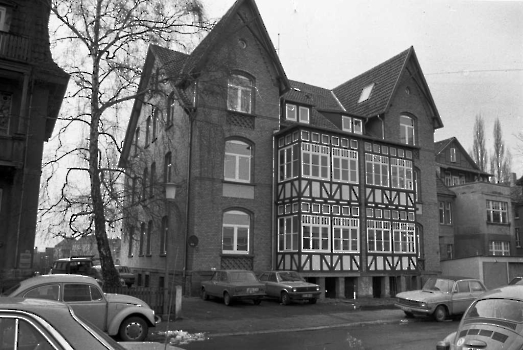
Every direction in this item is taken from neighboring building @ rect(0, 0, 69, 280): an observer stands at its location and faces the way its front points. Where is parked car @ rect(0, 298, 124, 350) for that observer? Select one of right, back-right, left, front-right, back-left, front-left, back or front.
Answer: front-right

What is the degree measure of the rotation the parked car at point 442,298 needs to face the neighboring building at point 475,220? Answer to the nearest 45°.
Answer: approximately 135° to its right

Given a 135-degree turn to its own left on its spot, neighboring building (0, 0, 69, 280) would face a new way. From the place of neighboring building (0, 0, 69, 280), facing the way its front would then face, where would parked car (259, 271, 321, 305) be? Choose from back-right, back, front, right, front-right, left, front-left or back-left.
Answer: right

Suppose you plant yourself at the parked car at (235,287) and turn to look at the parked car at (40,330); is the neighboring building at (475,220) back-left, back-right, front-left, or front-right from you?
back-left

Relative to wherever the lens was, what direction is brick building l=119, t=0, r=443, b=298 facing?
facing the viewer and to the right of the viewer

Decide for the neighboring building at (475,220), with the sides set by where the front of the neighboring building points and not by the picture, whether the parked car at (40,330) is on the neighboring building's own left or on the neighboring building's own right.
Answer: on the neighboring building's own right

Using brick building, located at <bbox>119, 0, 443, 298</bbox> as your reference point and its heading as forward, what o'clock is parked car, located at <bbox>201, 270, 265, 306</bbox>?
The parked car is roughly at 2 o'clock from the brick building.

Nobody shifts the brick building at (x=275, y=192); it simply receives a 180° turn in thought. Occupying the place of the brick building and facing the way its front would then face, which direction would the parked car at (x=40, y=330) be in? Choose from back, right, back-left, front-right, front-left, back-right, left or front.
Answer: back-left

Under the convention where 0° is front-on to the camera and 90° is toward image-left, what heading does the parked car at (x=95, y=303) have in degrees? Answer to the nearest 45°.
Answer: approximately 270°

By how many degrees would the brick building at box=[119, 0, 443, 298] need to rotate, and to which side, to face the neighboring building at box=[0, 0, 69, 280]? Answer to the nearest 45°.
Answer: approximately 90° to its right

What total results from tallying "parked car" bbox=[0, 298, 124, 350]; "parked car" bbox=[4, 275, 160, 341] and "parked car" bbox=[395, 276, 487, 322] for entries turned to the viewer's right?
1

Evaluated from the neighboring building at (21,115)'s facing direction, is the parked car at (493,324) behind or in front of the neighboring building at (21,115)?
in front

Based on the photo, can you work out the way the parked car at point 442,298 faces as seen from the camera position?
facing the viewer and to the left of the viewer

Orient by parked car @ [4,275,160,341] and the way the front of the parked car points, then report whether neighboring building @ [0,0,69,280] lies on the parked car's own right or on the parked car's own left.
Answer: on the parked car's own left

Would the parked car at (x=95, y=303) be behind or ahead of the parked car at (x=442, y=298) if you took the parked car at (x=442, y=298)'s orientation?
ahead

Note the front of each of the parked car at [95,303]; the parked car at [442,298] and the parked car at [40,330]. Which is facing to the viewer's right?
the parked car at [95,303]

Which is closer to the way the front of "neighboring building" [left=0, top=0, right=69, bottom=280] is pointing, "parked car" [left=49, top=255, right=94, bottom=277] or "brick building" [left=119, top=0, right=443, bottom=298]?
the brick building

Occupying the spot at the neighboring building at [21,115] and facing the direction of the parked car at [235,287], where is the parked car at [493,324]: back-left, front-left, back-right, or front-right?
front-right

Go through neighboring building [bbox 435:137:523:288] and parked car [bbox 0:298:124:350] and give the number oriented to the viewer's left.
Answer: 1
